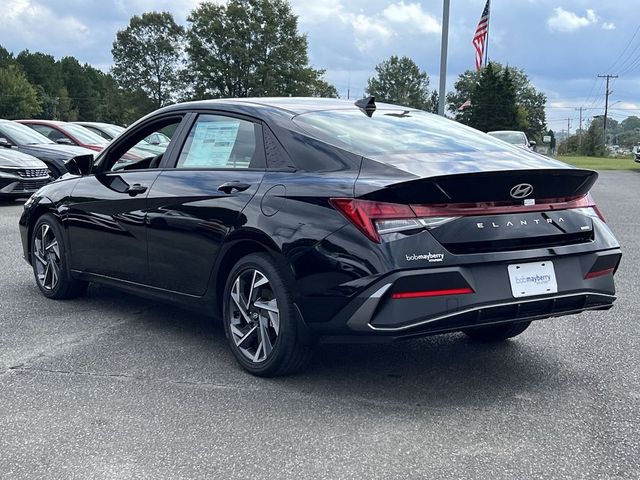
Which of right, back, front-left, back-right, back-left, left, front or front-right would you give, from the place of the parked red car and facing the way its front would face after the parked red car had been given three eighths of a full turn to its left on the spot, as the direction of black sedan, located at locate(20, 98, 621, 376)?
back

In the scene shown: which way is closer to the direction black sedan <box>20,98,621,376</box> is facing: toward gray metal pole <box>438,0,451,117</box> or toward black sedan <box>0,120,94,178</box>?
the black sedan

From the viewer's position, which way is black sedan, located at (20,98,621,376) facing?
facing away from the viewer and to the left of the viewer

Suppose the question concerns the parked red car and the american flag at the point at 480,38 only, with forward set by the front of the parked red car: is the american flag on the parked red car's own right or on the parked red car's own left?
on the parked red car's own left

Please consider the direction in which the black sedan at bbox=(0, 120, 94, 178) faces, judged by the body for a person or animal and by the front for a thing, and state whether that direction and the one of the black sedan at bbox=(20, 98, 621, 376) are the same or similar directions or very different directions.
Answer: very different directions

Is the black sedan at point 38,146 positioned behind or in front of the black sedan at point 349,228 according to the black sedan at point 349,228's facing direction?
in front

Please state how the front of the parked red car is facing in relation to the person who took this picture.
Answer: facing the viewer and to the right of the viewer

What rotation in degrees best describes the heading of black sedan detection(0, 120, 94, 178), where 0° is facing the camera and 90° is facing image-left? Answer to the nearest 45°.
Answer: approximately 315°

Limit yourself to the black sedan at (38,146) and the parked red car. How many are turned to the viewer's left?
0
